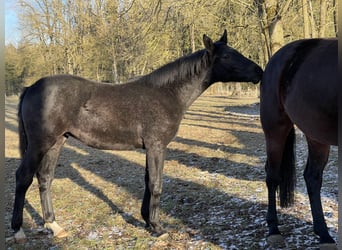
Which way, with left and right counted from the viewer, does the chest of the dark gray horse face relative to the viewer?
facing to the right of the viewer

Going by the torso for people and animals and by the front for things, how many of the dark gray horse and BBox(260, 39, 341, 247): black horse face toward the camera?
0

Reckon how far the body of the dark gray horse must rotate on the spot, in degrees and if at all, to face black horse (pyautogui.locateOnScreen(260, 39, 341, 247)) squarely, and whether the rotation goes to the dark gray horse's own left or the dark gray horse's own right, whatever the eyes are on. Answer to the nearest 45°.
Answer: approximately 45° to the dark gray horse's own right

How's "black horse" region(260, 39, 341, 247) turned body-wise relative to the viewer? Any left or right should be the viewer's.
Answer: facing away from the viewer and to the right of the viewer

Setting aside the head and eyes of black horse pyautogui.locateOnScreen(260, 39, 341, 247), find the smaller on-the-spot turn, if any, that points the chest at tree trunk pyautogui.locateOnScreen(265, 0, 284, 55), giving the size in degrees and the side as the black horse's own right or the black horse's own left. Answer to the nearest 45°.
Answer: approximately 45° to the black horse's own left
